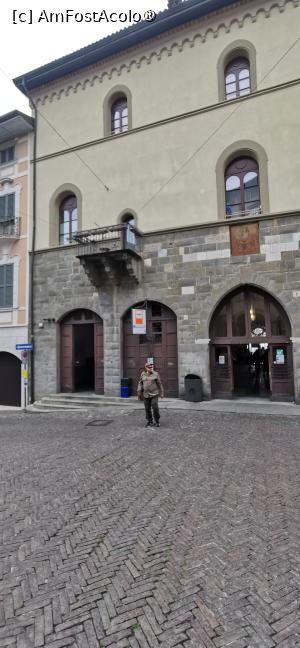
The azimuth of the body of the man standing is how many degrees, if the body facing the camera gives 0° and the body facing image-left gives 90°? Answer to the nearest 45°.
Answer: approximately 0°

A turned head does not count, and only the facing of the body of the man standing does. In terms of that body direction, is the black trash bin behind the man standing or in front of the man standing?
behind

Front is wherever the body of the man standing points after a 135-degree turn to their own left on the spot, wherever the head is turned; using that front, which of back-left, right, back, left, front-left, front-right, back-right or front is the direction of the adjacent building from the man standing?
left
